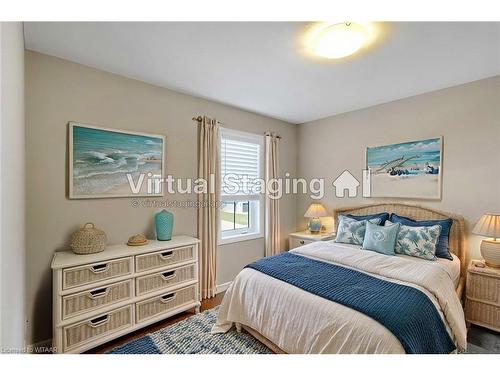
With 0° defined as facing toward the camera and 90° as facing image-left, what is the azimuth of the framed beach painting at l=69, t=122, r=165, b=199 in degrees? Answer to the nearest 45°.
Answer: approximately 315°

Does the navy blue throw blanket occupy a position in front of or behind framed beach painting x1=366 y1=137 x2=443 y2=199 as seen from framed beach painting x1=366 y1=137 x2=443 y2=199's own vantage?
in front

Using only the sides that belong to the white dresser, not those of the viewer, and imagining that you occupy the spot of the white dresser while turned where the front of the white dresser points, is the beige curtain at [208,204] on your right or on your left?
on your left

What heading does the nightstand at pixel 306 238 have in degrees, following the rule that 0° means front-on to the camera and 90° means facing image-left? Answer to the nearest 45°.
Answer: approximately 45°

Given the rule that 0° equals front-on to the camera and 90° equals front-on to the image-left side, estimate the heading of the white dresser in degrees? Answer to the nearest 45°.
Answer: approximately 315°

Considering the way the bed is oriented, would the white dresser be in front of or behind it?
in front

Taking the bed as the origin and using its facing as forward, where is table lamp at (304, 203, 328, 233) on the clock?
The table lamp is roughly at 4 o'clock from the bed.

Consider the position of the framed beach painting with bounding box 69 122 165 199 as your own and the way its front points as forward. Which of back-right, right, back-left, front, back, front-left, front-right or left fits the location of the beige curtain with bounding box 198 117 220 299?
front-left
